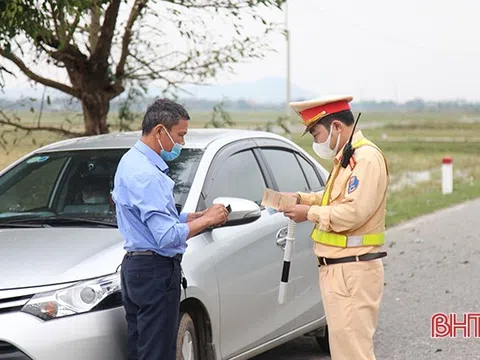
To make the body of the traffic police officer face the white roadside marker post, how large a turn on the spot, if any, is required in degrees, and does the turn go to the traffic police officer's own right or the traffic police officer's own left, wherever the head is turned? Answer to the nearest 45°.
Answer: approximately 90° to the traffic police officer's own right

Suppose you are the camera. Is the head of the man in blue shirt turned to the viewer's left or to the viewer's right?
to the viewer's right

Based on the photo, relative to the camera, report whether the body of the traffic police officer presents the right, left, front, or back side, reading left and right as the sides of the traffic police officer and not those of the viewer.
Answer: left

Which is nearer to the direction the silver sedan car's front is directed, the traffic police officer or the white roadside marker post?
the traffic police officer

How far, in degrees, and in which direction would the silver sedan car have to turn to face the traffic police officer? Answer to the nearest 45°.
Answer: approximately 90° to its left

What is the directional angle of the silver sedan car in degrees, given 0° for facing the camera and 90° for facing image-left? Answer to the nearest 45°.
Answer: approximately 45°

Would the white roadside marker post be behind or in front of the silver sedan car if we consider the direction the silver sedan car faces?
behind
